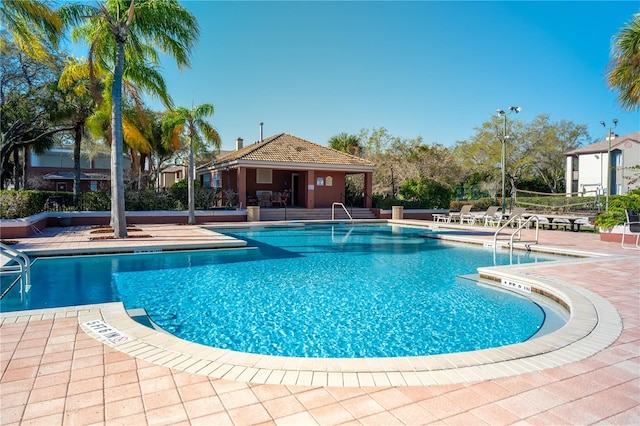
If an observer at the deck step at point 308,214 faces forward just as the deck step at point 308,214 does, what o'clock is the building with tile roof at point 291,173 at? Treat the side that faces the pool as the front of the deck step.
The building with tile roof is roughly at 5 o'clock from the deck step.

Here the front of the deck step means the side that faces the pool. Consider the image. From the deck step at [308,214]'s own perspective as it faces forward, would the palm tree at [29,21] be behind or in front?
in front

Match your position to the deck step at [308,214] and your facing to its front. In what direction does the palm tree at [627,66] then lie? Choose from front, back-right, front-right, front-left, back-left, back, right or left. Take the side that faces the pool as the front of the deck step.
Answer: front-left

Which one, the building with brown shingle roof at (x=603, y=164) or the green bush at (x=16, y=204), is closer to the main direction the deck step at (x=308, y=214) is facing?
the green bush

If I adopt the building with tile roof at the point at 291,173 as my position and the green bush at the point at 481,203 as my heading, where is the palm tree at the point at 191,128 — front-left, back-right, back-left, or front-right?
back-right

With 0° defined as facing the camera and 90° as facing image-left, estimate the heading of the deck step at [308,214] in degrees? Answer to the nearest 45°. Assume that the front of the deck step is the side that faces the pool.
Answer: approximately 0°

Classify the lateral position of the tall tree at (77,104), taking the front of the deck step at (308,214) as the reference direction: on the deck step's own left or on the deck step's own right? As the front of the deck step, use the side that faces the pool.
on the deck step's own right

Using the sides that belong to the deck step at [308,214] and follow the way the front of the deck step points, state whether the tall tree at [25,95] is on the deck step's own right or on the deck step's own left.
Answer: on the deck step's own right

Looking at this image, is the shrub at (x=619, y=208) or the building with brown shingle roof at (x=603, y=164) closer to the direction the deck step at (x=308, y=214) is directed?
the shrub

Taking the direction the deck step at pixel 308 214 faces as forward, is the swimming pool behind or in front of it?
in front

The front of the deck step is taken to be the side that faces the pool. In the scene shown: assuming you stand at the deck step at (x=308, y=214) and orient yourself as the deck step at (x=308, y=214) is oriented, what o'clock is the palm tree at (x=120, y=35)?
The palm tree is roughly at 1 o'clock from the deck step.

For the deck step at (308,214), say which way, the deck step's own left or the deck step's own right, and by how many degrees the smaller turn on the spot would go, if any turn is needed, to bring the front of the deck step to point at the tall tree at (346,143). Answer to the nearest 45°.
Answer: approximately 180°

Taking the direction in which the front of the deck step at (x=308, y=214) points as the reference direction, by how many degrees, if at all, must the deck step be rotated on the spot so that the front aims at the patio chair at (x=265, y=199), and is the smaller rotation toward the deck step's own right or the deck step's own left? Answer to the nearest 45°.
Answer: approximately 135° to the deck step's own right

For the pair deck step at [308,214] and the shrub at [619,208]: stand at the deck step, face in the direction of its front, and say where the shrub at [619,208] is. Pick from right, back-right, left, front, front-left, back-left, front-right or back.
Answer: front-left
